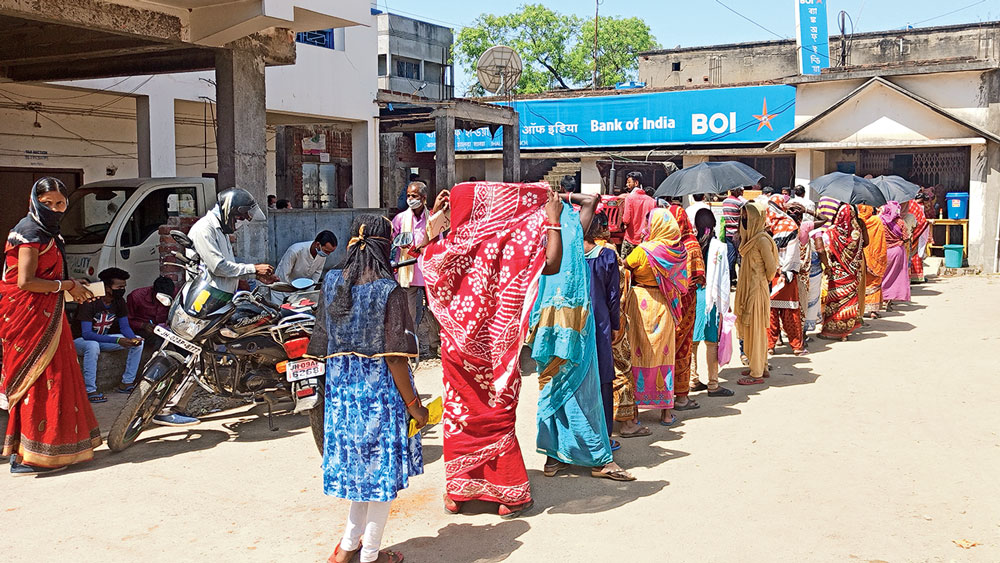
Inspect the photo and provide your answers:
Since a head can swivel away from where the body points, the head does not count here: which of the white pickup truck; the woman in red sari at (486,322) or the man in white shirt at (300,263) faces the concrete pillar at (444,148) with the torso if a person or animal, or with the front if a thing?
the woman in red sari

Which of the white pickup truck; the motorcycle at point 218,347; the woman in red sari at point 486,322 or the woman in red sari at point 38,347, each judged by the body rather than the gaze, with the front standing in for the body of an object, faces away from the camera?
the woman in red sari at point 486,322

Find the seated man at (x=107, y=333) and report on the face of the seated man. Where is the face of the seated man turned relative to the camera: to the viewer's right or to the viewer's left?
to the viewer's right

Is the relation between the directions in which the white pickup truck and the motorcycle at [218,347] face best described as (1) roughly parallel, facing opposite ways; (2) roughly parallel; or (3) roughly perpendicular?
roughly parallel

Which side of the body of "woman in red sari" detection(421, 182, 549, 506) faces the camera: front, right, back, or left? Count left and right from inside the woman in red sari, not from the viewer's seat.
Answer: back

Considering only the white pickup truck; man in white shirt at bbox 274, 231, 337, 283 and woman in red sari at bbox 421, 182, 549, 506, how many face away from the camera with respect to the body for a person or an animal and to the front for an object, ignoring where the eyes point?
1

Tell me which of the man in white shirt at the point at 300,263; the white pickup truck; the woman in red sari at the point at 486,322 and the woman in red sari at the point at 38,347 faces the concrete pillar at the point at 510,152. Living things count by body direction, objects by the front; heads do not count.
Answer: the woman in red sari at the point at 486,322

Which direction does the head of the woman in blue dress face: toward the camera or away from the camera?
away from the camera

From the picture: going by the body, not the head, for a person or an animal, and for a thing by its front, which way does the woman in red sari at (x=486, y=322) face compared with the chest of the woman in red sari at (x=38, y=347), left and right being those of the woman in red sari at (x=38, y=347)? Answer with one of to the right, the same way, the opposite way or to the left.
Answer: to the left

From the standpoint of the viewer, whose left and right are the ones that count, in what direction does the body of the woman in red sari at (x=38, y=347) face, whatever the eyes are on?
facing the viewer and to the right of the viewer

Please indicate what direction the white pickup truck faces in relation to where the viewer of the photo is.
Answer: facing the viewer and to the left of the viewer

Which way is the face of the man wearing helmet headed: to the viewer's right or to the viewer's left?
to the viewer's right

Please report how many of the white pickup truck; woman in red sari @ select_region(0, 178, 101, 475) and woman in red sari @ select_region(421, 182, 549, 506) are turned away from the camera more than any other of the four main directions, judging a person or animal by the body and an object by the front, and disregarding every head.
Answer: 1

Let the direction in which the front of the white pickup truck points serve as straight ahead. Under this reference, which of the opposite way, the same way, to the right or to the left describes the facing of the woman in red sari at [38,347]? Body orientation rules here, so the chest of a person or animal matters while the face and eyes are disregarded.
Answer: to the left

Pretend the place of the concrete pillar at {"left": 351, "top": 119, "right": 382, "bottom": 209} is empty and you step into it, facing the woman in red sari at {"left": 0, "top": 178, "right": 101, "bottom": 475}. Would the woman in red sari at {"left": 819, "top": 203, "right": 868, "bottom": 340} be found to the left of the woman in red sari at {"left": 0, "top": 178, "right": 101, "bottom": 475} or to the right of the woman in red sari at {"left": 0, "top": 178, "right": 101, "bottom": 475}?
left

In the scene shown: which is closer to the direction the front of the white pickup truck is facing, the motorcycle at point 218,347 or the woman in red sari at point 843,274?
the motorcycle
